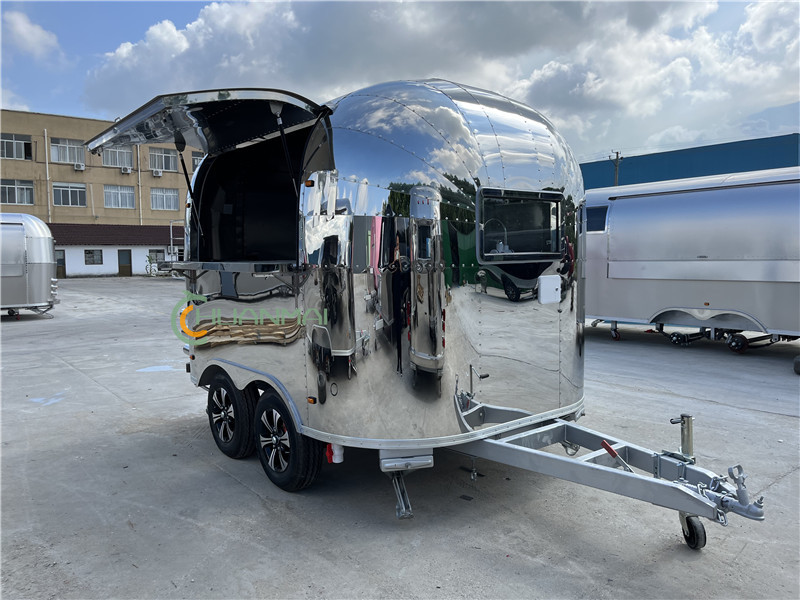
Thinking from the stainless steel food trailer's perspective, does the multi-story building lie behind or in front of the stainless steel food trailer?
behind

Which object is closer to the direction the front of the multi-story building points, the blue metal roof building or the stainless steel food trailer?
the stainless steel food trailer

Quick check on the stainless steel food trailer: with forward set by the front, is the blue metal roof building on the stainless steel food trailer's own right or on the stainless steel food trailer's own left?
on the stainless steel food trailer's own left

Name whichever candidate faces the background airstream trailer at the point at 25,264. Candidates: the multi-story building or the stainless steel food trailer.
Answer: the multi-story building

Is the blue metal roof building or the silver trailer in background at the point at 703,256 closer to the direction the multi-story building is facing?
the silver trailer in background

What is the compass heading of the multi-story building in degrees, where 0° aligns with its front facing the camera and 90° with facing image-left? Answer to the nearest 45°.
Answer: approximately 0°

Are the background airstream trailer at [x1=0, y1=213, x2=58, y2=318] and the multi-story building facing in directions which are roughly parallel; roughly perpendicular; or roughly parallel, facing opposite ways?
roughly perpendicular

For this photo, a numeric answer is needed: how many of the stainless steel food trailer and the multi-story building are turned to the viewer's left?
0

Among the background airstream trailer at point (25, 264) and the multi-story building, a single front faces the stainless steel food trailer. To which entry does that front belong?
the multi-story building

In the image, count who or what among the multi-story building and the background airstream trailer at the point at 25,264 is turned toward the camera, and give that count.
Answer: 1

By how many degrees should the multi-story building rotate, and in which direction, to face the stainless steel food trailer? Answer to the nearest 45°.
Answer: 0° — it already faces it

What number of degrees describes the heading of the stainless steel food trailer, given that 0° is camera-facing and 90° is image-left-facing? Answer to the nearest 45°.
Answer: approximately 315°
